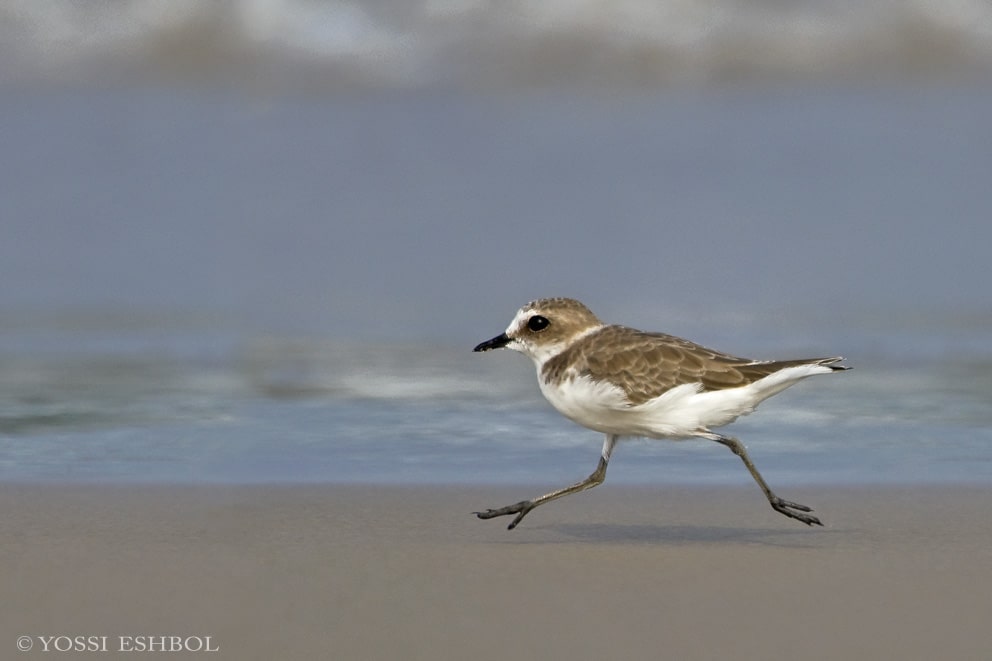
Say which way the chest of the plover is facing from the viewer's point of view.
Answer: to the viewer's left
